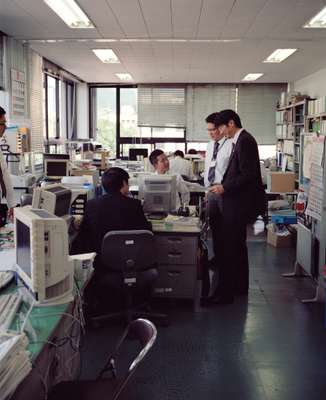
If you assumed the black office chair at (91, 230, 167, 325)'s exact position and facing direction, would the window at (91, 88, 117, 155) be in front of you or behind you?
in front

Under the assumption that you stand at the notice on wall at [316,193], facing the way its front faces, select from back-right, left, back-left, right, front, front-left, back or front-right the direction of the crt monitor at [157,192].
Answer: front-right

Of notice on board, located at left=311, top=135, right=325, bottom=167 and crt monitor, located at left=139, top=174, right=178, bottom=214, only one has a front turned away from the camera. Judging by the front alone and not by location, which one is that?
the crt monitor

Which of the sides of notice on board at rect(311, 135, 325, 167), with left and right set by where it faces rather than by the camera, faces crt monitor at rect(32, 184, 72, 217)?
front

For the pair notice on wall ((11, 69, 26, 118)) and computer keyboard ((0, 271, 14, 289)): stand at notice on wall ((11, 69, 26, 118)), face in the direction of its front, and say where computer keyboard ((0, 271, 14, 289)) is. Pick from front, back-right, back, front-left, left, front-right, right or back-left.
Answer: front-right

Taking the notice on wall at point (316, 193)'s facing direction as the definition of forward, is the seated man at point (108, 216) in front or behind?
in front

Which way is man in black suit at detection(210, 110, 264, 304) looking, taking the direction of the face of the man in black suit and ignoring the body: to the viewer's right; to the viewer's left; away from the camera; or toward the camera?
to the viewer's left

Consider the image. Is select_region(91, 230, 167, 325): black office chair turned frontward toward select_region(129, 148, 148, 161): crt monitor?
yes

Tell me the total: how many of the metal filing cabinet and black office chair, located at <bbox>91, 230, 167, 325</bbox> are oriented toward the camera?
1

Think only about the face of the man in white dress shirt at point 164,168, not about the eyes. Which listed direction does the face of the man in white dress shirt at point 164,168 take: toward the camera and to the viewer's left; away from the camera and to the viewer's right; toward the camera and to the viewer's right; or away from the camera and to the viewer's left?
toward the camera and to the viewer's right

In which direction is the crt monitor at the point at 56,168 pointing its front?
toward the camera

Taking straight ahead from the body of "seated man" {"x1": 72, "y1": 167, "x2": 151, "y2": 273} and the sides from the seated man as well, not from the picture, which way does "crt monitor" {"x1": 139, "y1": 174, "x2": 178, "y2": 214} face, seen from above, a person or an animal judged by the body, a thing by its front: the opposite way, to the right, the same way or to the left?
the same way

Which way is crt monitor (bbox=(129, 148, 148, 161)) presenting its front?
toward the camera

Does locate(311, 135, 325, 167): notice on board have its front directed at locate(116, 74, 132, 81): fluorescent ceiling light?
no
